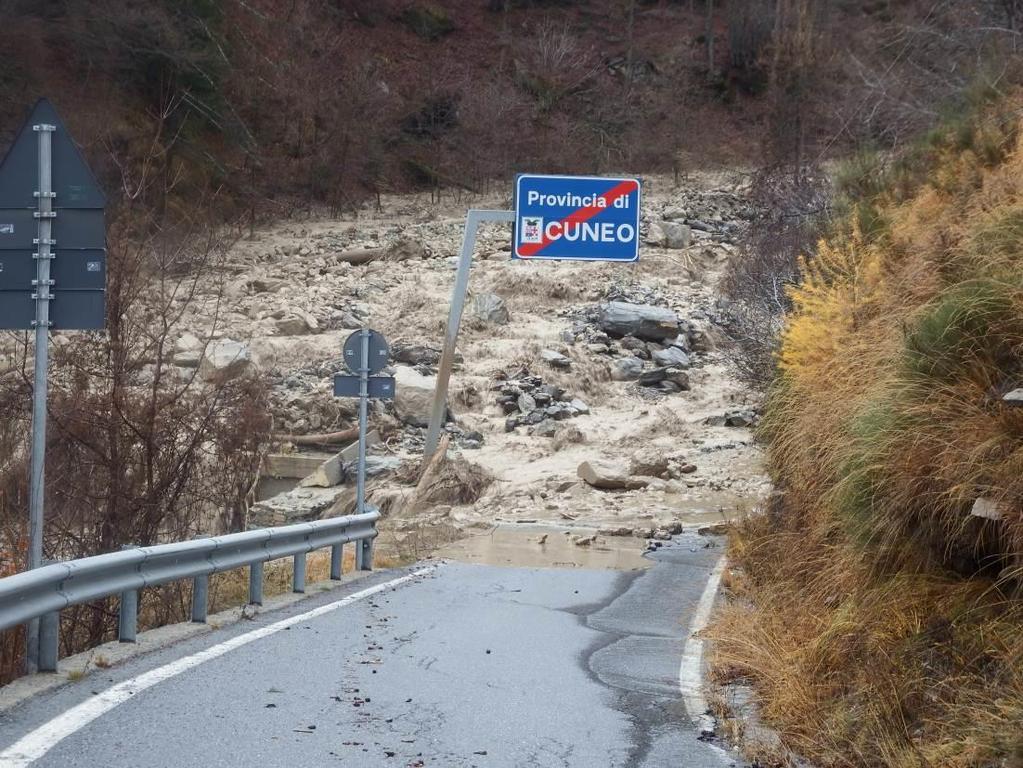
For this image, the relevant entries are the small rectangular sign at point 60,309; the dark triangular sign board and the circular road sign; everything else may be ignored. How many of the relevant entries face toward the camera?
0

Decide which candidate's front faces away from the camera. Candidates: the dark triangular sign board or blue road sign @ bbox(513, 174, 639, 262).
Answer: the dark triangular sign board

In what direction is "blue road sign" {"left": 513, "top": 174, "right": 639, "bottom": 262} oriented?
toward the camera

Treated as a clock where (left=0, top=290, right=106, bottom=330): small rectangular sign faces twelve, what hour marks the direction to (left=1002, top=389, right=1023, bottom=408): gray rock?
The gray rock is roughly at 4 o'clock from the small rectangular sign.

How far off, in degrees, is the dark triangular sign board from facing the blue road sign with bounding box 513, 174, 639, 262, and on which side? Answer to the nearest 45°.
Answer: approximately 45° to its right

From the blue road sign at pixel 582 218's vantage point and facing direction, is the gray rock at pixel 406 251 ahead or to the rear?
to the rear

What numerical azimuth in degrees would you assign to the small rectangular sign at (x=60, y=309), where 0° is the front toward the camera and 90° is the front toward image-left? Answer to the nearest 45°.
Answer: approximately 180°

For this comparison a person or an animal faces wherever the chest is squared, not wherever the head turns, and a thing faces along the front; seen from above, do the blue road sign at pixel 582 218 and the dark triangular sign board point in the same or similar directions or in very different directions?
very different directions

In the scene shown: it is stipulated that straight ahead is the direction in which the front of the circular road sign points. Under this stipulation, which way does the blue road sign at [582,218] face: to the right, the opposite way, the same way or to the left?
the opposite way

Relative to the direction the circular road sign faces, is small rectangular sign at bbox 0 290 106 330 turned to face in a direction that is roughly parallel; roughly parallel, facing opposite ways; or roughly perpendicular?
roughly parallel

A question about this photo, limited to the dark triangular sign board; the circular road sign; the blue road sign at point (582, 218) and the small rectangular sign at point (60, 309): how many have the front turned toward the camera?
1

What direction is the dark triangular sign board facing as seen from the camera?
away from the camera

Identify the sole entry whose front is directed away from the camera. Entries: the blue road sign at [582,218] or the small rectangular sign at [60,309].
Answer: the small rectangular sign

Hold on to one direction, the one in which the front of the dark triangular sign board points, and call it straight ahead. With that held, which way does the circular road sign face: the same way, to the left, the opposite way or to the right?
the same way

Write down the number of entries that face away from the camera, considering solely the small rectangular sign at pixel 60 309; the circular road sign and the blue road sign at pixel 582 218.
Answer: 2

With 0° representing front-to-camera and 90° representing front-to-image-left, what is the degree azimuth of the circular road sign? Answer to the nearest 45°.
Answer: approximately 180°

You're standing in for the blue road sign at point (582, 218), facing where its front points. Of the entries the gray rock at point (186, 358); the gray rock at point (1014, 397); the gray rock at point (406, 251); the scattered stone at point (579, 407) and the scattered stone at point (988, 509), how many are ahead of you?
2

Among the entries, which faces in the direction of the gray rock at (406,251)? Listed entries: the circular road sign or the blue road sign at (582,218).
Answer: the circular road sign
